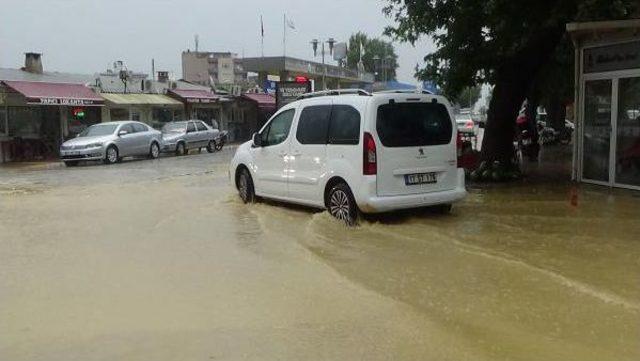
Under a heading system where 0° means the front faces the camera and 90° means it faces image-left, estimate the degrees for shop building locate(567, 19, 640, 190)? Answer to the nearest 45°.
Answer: approximately 45°

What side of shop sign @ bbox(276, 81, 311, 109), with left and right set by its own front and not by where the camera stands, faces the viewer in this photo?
front

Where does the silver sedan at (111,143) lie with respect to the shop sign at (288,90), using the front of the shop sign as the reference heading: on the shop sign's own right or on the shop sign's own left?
on the shop sign's own right

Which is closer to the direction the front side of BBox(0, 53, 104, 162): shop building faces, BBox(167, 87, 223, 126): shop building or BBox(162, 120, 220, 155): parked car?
the parked car

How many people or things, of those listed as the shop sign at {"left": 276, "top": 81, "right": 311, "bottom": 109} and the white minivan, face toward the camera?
1

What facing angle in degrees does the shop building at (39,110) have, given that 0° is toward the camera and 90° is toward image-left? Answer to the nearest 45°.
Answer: approximately 315°

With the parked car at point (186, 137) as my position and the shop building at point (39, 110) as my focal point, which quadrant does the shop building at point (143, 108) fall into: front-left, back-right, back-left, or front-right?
front-right

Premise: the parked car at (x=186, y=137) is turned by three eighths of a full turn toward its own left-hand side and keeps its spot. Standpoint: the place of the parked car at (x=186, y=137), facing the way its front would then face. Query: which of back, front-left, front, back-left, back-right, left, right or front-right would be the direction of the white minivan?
right

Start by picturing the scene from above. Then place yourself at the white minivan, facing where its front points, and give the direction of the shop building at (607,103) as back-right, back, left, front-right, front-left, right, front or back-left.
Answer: right

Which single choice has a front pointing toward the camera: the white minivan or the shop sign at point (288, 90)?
the shop sign

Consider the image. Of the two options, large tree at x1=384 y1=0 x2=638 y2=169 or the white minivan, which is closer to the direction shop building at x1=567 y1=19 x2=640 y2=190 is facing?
the white minivan

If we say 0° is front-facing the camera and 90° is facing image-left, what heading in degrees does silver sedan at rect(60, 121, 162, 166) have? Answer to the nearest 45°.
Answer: approximately 45°

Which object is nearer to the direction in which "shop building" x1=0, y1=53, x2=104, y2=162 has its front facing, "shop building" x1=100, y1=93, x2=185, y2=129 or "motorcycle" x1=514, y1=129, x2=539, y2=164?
the motorcycle

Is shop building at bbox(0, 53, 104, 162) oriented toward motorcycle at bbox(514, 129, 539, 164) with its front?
yes

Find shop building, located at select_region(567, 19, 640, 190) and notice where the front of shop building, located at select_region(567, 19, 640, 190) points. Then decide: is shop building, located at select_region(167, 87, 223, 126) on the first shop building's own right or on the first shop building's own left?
on the first shop building's own right

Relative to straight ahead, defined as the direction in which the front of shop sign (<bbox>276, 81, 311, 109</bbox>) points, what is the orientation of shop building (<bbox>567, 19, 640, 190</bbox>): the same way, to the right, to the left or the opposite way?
to the right

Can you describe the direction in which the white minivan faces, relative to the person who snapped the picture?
facing away from the viewer and to the left of the viewer
